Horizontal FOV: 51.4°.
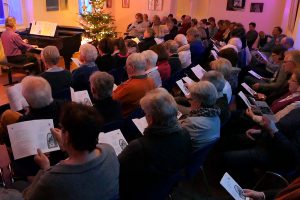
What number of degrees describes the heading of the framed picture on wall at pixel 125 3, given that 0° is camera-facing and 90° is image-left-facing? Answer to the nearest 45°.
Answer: approximately 0°

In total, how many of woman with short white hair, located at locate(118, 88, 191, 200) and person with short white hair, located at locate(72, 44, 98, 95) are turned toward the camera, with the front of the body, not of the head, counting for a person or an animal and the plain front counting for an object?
0

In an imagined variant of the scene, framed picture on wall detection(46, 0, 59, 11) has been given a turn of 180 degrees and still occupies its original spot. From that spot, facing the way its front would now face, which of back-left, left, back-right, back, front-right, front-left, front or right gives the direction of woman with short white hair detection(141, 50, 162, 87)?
back

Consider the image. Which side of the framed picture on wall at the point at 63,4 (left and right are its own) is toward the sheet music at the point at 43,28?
front

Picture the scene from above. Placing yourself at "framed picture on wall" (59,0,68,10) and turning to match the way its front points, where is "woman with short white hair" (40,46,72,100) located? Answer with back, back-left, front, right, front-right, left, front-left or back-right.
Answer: front

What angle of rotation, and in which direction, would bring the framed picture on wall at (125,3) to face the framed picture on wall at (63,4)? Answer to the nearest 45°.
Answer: approximately 45° to its right

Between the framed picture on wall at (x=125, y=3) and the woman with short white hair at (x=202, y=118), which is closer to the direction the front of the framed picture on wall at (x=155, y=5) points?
the woman with short white hair

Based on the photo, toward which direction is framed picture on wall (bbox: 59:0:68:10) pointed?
toward the camera

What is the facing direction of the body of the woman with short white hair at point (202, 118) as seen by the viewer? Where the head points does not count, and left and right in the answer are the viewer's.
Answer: facing away from the viewer and to the left of the viewer

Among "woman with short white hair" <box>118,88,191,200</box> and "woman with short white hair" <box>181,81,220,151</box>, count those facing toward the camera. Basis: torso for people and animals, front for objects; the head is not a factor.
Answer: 0

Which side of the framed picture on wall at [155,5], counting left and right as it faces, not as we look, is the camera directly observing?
front

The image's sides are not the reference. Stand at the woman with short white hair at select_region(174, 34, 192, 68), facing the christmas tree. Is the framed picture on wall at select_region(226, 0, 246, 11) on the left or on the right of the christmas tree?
right

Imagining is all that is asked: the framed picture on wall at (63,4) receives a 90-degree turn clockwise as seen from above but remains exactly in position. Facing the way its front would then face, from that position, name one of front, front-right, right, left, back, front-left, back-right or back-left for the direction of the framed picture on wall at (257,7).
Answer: back

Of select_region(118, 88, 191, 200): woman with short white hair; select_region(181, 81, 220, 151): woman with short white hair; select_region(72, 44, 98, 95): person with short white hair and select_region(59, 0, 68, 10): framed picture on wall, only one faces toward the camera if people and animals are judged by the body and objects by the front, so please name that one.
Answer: the framed picture on wall

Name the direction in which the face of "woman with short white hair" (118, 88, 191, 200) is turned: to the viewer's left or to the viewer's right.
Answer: to the viewer's left

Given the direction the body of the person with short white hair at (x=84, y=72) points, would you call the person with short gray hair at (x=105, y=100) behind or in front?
behind

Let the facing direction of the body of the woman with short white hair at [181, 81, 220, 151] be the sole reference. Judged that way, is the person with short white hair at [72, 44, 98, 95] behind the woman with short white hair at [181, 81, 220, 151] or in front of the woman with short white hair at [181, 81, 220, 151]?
in front

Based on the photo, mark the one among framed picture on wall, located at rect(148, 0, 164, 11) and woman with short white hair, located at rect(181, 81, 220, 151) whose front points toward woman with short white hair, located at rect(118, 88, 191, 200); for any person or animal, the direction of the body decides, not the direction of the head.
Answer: the framed picture on wall

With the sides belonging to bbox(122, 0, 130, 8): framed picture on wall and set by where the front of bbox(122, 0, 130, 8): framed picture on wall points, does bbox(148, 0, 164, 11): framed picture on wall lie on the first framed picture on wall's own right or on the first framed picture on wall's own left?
on the first framed picture on wall's own left

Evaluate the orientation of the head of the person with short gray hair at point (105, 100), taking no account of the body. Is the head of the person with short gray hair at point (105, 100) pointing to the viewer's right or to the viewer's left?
to the viewer's left

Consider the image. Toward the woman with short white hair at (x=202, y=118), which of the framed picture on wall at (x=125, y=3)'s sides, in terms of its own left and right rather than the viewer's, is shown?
front
